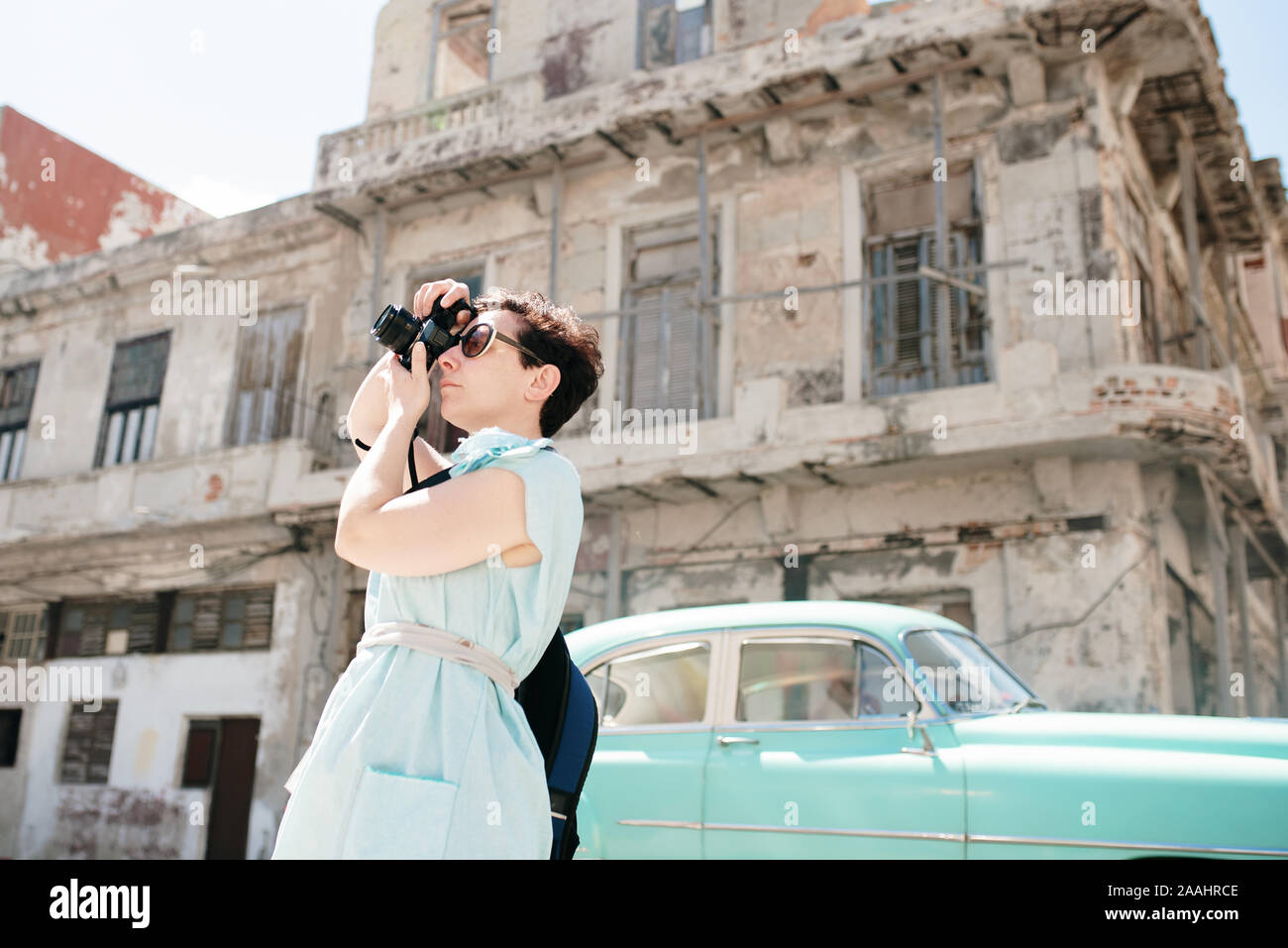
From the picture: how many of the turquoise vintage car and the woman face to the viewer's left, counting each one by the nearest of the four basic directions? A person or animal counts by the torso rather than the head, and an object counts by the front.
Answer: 1

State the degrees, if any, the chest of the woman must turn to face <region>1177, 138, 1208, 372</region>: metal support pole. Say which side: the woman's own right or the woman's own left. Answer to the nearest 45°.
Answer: approximately 135° to the woman's own right

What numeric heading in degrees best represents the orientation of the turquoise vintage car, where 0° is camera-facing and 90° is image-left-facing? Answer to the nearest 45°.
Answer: approximately 270°

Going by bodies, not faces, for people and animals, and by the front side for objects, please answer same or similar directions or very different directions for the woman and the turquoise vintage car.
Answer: very different directions

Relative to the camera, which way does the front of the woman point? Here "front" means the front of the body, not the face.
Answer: to the viewer's left

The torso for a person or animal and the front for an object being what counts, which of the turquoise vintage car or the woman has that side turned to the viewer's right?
the turquoise vintage car

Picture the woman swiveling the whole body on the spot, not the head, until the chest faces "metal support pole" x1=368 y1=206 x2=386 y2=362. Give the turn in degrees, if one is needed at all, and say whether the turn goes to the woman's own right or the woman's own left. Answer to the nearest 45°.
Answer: approximately 90° to the woman's own right

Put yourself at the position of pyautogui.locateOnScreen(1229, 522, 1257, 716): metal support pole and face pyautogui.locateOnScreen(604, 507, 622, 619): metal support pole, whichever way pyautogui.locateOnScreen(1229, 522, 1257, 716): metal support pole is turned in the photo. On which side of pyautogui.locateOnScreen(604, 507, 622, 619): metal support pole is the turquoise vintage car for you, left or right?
left

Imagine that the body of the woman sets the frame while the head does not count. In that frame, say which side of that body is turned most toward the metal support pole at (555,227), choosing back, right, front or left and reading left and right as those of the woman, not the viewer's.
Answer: right

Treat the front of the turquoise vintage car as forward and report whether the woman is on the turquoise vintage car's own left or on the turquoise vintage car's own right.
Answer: on the turquoise vintage car's own right
